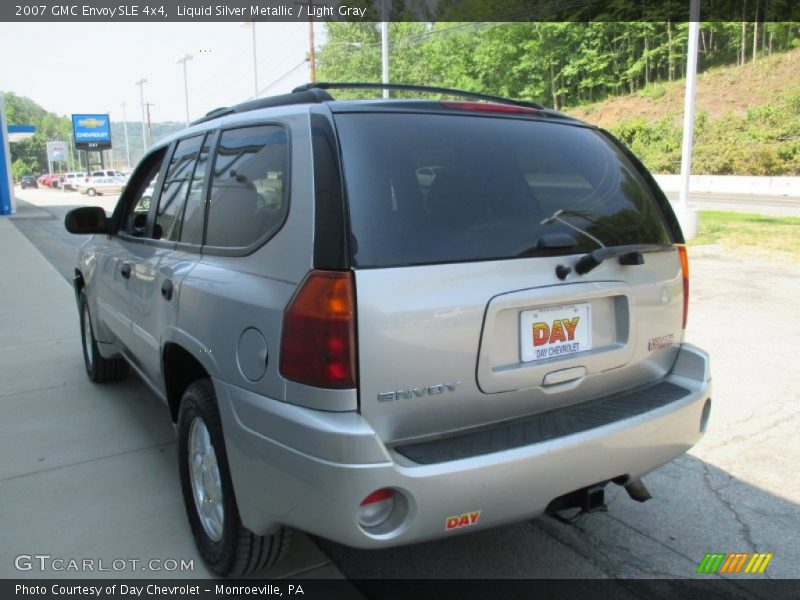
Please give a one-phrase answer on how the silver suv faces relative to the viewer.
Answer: facing away from the viewer and to the left of the viewer

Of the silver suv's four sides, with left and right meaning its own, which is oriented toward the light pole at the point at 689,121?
right

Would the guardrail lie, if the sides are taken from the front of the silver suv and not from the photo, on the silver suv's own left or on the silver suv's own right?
on the silver suv's own right
